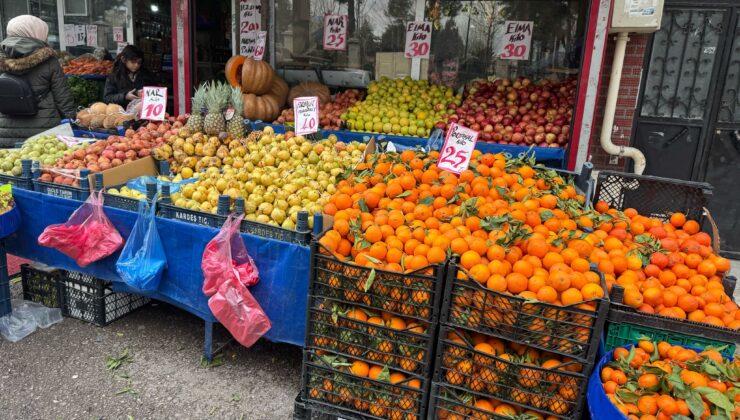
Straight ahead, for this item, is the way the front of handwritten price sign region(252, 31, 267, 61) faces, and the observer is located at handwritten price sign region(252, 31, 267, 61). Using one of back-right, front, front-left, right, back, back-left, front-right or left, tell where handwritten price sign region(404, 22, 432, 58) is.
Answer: left

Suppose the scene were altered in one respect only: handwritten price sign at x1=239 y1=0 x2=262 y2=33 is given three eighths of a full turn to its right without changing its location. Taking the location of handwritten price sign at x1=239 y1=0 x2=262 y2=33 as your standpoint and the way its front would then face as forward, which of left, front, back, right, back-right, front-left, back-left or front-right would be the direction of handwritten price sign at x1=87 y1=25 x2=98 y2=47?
front

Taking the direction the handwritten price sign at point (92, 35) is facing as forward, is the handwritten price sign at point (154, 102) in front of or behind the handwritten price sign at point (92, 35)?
in front

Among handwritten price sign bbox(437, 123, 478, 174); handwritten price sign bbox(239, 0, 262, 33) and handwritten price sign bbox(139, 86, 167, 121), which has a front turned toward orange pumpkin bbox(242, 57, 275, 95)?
handwritten price sign bbox(239, 0, 262, 33)

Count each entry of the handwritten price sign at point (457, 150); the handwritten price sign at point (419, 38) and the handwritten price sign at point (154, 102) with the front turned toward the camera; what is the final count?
3

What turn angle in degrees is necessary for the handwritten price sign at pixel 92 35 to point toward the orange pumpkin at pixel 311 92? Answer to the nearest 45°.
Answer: approximately 45° to its left

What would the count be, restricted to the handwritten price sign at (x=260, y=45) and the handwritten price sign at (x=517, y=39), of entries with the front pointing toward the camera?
2

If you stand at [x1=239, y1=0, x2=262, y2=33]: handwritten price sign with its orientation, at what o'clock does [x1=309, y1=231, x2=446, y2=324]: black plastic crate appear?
The black plastic crate is roughly at 12 o'clock from the handwritten price sign.

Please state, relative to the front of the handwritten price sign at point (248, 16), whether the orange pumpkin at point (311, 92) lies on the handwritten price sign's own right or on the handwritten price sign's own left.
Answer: on the handwritten price sign's own left

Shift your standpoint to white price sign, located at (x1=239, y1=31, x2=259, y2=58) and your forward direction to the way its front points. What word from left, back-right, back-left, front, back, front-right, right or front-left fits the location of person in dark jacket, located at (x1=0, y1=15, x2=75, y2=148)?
front-right

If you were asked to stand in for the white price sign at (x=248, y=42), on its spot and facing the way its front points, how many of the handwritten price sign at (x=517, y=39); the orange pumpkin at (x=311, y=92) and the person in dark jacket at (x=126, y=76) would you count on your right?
1
